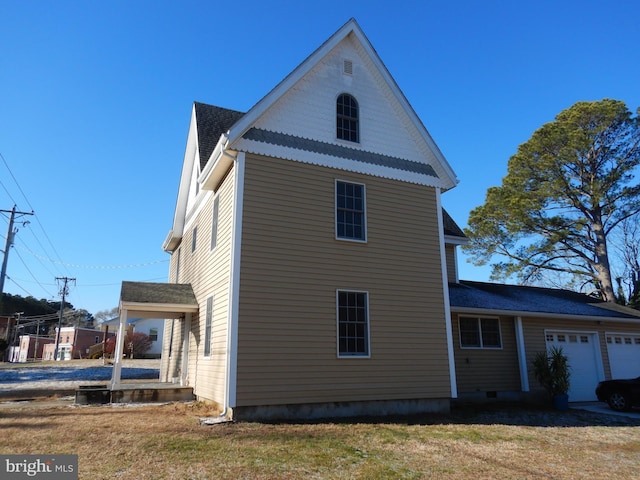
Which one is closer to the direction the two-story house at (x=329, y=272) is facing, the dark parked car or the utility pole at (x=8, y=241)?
the utility pole

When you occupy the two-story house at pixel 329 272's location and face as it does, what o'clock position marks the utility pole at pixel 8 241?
The utility pole is roughly at 1 o'clock from the two-story house.

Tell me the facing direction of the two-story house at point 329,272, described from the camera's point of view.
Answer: facing to the left of the viewer

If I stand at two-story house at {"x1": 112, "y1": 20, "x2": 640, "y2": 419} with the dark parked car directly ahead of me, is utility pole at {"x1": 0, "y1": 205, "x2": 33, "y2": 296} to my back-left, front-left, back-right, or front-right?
back-left

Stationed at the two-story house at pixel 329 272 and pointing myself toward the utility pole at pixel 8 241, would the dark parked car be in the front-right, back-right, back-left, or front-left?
back-right

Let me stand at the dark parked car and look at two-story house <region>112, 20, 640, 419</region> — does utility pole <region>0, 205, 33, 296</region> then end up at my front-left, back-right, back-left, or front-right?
front-right
